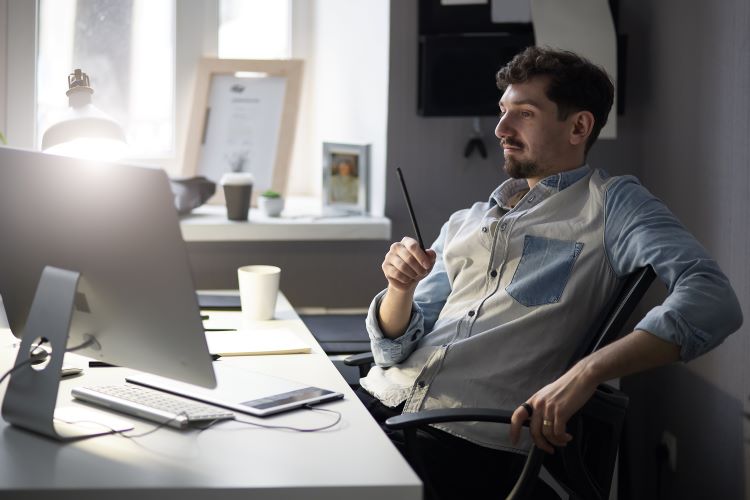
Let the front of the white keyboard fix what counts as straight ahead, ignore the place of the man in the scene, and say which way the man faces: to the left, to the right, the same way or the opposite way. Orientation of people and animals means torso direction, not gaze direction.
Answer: the opposite way

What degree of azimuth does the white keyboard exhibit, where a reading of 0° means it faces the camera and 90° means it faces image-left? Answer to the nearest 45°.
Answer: approximately 225°

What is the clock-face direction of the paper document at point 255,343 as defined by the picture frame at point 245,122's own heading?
The paper document is roughly at 12 o'clock from the picture frame.

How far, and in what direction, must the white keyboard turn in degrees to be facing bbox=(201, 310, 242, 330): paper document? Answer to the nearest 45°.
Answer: approximately 45° to its left

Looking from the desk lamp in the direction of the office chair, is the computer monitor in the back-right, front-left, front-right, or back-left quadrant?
front-right

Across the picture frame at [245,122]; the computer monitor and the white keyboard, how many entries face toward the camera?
1

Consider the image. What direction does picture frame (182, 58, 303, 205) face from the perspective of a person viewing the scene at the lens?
facing the viewer

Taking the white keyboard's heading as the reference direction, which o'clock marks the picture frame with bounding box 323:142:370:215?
The picture frame is roughly at 11 o'clock from the white keyboard.

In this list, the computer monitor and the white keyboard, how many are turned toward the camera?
0

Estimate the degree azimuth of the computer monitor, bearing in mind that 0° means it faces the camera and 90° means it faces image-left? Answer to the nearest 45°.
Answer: approximately 225°

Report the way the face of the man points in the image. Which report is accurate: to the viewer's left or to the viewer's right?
to the viewer's left

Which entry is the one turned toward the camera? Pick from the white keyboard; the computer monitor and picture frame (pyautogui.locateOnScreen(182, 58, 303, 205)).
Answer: the picture frame

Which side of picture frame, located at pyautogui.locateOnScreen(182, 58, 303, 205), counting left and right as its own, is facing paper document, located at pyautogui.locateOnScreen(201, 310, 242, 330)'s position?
front
